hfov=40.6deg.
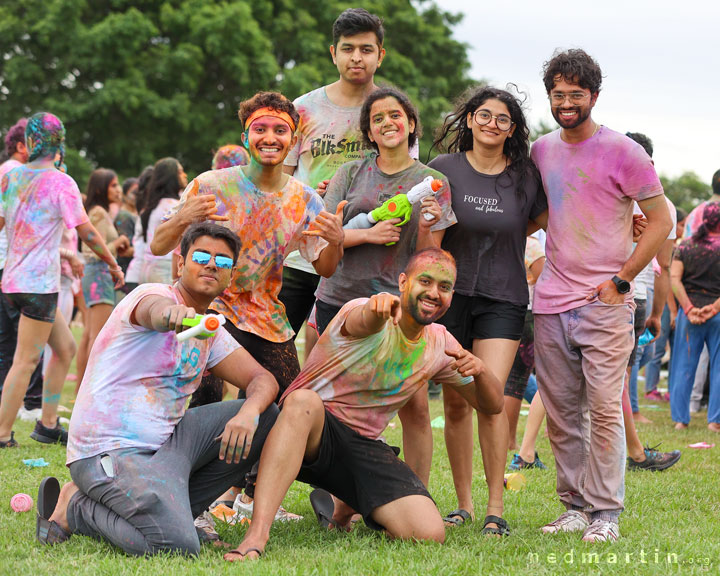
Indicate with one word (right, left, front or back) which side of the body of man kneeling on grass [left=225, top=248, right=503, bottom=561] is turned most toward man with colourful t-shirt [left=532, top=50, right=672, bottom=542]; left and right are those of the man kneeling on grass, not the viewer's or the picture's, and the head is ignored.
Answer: left

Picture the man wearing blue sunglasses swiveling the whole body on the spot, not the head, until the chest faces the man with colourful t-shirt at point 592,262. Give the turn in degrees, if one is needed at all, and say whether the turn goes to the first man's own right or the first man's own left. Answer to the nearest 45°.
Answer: approximately 45° to the first man's own left

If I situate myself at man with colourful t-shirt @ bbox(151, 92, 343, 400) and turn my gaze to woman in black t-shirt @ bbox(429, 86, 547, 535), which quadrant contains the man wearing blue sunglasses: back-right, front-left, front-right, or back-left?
back-right

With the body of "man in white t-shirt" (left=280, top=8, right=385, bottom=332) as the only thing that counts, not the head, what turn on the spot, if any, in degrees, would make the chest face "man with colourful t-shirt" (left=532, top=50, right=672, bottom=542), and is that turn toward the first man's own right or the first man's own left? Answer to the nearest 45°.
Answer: approximately 45° to the first man's own left

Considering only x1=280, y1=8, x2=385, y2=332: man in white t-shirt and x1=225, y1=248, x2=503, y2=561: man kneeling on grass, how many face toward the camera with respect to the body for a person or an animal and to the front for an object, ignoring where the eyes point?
2

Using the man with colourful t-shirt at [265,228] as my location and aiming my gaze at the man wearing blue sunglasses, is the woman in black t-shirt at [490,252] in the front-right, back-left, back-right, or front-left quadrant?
back-left
